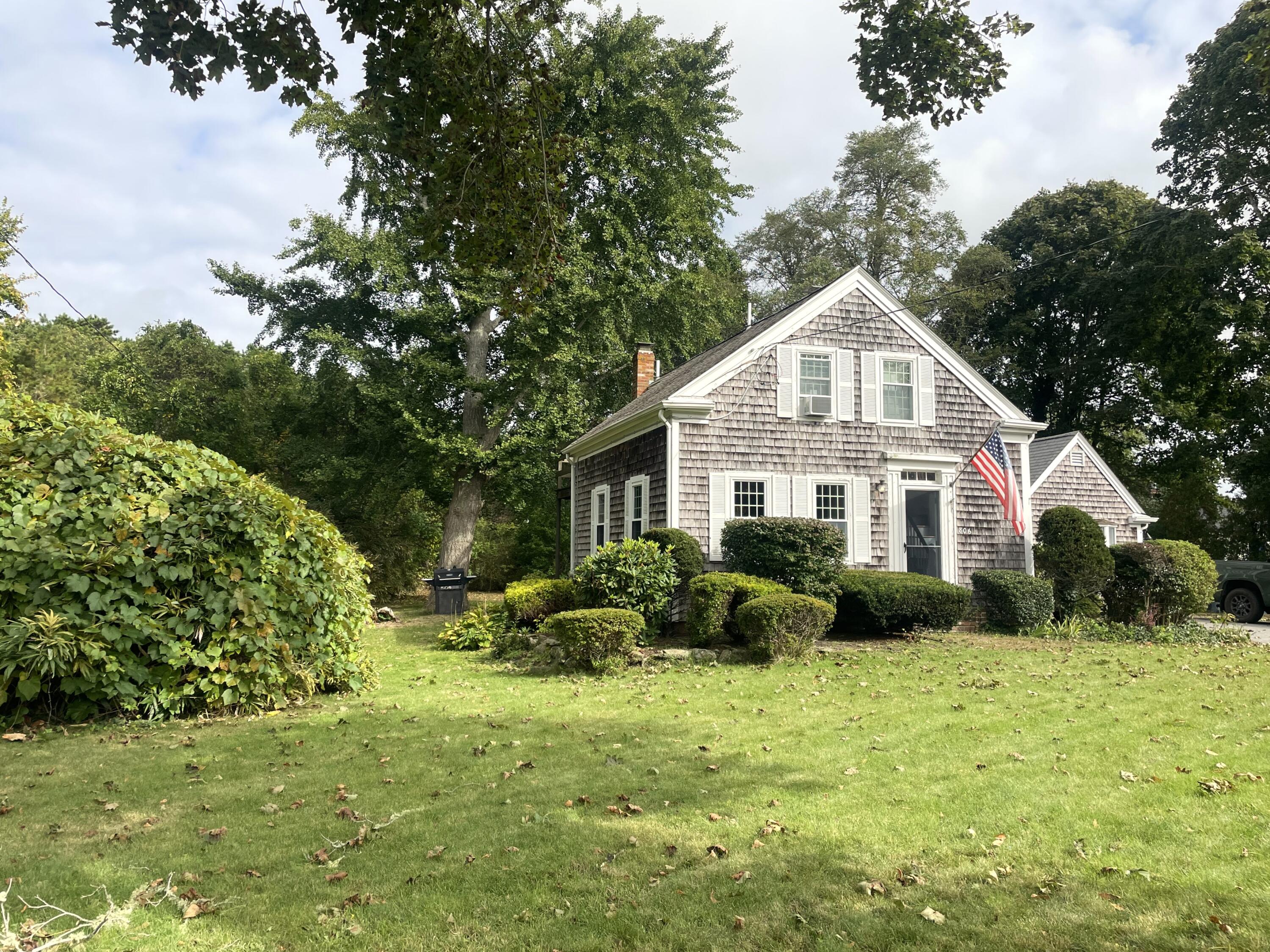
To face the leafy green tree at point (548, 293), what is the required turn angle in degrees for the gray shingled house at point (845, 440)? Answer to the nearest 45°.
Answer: approximately 180°

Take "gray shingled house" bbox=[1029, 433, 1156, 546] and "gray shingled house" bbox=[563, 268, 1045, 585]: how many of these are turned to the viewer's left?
0

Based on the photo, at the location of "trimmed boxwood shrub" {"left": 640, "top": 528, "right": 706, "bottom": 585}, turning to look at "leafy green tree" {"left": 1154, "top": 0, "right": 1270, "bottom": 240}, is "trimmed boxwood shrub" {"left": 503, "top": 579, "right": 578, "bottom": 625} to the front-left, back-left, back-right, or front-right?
back-left

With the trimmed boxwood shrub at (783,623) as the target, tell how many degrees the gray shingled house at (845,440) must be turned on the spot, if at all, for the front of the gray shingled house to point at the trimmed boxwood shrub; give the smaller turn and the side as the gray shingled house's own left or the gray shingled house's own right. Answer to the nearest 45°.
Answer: approximately 45° to the gray shingled house's own right

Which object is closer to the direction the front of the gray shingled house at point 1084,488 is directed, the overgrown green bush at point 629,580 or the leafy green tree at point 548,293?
the overgrown green bush

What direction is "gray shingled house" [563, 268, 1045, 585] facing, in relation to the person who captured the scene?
facing the viewer and to the right of the viewer

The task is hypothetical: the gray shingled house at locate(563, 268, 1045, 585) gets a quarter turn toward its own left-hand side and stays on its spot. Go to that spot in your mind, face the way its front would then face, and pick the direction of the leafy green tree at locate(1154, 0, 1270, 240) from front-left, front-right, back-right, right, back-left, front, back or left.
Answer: front

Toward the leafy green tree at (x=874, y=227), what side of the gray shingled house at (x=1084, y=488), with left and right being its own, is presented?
back

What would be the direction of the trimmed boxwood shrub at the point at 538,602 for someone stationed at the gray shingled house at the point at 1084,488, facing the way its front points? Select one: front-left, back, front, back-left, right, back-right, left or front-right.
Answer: right

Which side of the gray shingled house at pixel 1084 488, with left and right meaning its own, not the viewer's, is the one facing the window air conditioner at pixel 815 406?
right
